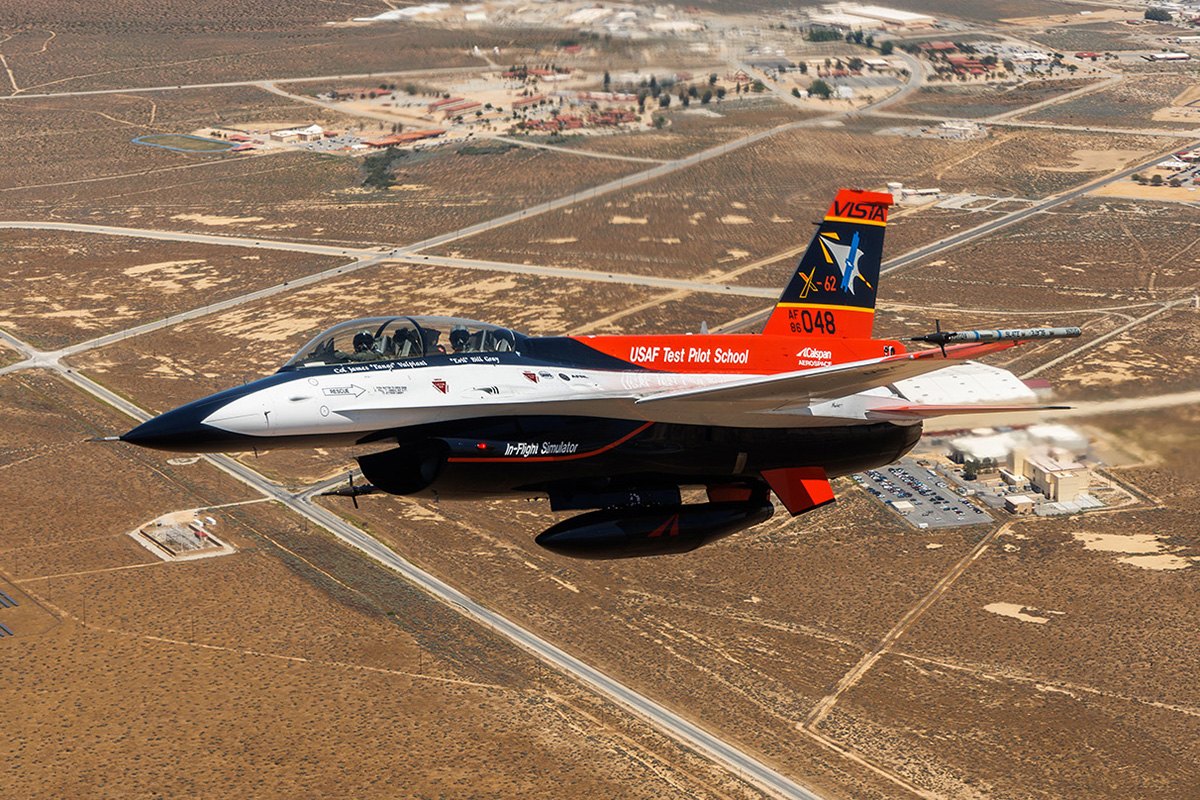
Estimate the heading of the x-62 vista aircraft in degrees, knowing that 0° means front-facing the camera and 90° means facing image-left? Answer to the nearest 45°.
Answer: approximately 45°

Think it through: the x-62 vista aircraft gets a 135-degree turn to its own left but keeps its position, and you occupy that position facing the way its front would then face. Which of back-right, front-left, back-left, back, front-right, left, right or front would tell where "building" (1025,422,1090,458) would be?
front-left
